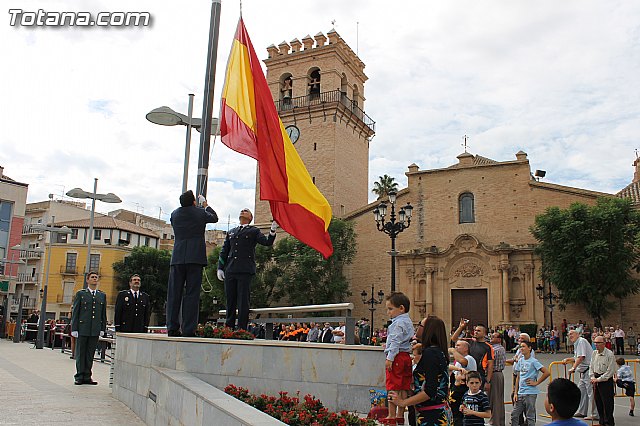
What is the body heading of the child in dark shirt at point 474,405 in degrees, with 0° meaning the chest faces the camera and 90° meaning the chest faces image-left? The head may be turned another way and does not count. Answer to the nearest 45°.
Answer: approximately 45°

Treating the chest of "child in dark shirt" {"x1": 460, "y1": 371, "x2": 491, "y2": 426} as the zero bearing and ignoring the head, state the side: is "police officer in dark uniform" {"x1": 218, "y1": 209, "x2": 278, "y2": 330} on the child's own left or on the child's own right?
on the child's own right

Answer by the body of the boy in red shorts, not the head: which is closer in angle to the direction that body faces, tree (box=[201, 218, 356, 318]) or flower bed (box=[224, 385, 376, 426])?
the flower bed

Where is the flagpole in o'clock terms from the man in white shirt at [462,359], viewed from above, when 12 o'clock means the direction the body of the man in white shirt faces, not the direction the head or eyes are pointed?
The flagpole is roughly at 12 o'clock from the man in white shirt.

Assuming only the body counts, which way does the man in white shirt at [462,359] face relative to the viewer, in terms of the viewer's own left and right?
facing to the left of the viewer

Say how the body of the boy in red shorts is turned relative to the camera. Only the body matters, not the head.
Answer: to the viewer's left

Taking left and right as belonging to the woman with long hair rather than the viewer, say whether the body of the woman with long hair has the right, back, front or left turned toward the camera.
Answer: left

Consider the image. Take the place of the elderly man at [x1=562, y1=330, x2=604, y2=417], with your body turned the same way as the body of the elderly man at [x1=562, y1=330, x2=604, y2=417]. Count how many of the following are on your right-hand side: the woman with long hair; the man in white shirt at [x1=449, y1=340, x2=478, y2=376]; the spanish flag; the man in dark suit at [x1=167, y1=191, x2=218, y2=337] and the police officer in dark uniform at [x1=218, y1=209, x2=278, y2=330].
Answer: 0

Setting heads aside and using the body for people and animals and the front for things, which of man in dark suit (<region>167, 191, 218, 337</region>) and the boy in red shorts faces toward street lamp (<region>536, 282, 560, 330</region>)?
the man in dark suit

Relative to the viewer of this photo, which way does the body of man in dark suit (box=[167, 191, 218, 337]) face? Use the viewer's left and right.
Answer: facing away from the viewer and to the right of the viewer
